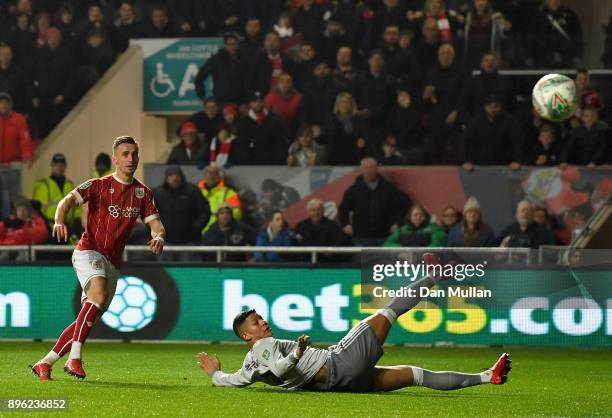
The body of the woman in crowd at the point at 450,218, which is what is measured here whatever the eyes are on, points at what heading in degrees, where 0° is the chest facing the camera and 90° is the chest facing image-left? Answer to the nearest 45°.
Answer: approximately 0°

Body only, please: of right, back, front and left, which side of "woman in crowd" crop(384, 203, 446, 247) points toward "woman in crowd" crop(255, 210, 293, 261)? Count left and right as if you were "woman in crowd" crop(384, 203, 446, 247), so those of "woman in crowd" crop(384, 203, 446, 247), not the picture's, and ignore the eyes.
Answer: right

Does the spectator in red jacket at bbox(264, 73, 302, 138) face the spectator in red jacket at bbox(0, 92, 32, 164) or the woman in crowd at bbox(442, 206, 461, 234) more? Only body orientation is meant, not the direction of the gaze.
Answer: the woman in crowd

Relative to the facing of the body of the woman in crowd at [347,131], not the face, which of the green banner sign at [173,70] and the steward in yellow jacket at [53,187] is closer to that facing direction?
the steward in yellow jacket
